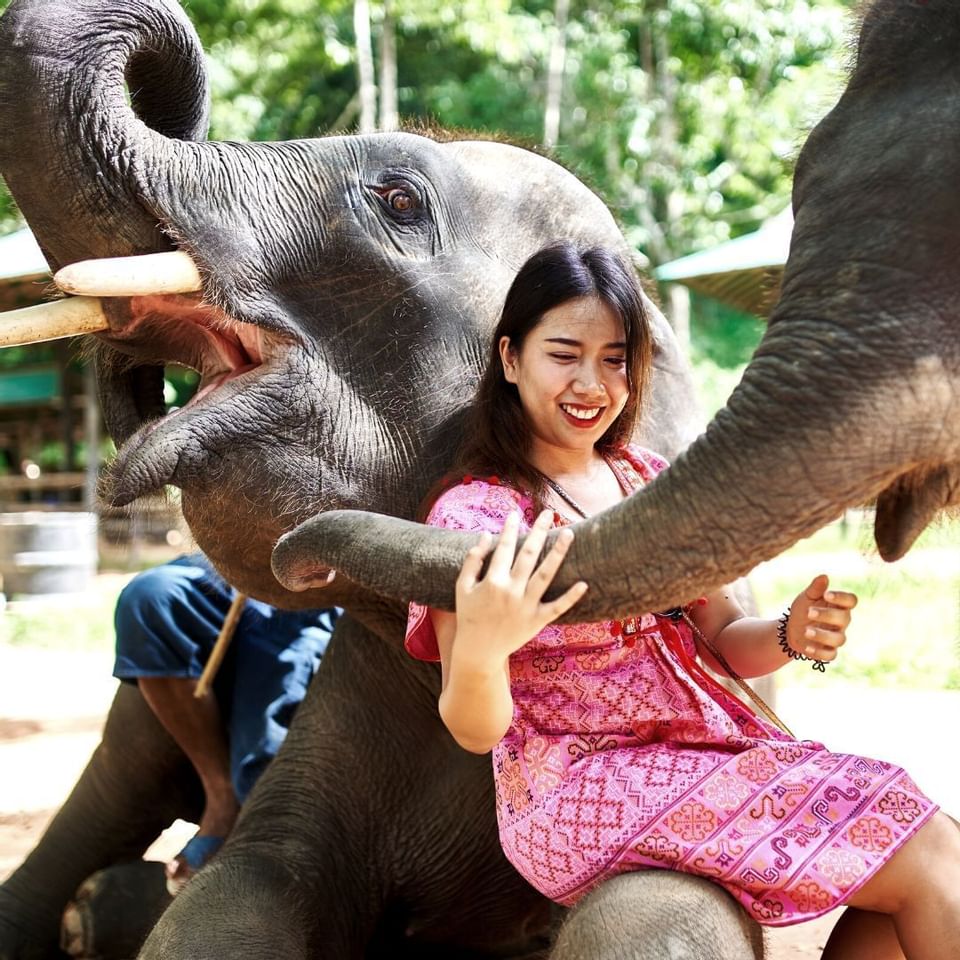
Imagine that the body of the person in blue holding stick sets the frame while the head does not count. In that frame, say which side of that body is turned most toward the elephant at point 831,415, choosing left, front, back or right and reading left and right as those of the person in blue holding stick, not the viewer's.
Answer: left

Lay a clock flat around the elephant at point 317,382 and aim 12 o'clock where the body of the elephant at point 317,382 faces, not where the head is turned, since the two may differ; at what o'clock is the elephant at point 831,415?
the elephant at point 831,415 is roughly at 8 o'clock from the elephant at point 317,382.

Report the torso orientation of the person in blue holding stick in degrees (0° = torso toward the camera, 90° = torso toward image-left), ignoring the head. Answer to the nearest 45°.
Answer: approximately 45°

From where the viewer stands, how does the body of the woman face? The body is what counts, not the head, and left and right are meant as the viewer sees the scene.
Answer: facing the viewer and to the right of the viewer

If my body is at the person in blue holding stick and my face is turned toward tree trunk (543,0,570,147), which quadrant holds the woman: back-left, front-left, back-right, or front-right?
back-right

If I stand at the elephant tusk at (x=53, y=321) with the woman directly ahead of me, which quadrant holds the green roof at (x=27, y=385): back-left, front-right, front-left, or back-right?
back-left

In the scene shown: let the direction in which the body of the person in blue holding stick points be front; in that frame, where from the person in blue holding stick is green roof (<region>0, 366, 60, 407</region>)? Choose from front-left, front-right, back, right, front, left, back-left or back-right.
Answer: back-right

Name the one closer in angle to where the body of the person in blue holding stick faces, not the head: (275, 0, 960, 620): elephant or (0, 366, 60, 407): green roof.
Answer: the elephant

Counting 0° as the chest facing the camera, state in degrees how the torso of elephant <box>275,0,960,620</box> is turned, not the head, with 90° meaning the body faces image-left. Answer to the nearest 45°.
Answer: approximately 90°

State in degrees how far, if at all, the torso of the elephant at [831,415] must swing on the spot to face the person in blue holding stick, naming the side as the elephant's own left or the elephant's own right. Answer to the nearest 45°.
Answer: approximately 45° to the elephant's own right

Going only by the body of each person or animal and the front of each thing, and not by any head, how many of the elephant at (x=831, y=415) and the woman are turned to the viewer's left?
1

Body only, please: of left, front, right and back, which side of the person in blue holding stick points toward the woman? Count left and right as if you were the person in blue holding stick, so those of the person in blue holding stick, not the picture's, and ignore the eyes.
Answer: left
